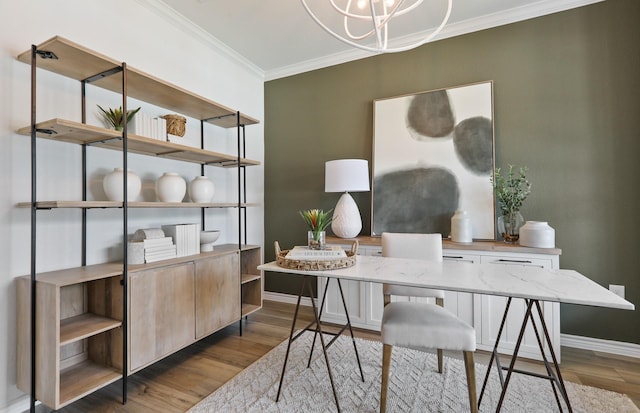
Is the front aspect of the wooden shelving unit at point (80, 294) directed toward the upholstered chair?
yes

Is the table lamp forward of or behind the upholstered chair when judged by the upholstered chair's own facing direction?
behind

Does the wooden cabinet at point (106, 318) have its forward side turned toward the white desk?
yes

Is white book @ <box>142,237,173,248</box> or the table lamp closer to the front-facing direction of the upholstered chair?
the white book

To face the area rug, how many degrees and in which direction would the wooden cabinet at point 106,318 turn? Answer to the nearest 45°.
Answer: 0° — it already faces it

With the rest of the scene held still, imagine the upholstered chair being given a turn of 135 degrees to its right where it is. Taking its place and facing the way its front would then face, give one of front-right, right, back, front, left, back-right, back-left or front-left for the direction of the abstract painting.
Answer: front-right

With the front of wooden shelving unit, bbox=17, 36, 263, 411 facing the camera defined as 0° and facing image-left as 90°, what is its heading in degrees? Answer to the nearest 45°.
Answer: approximately 315°

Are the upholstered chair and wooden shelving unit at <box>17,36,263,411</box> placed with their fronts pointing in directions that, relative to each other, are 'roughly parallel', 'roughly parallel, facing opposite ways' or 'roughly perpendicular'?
roughly perpendicular

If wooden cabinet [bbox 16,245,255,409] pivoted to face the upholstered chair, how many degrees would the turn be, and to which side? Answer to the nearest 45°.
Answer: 0° — it already faces it

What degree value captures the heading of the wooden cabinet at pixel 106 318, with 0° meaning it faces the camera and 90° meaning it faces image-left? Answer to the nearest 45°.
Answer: approximately 315°

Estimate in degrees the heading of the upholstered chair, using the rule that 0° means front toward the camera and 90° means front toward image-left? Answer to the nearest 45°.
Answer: approximately 0°
